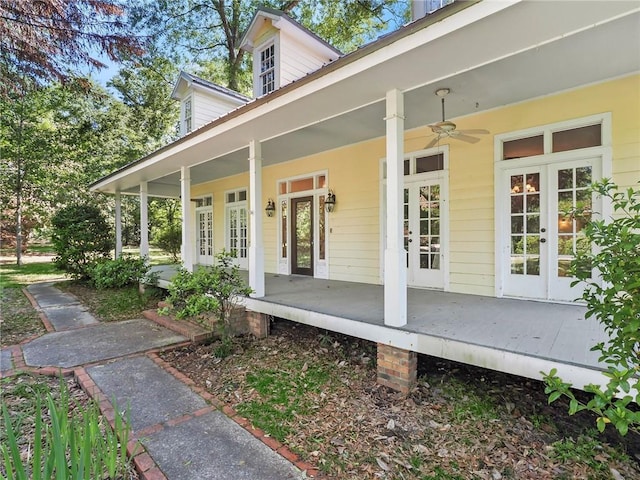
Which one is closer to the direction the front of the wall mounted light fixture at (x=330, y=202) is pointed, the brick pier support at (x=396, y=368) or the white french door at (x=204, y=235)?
the brick pier support

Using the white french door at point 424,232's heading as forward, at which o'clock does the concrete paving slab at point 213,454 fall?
The concrete paving slab is roughly at 11 o'clock from the white french door.

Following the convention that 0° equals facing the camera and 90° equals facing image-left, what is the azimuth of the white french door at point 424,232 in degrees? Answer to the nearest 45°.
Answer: approximately 45°
